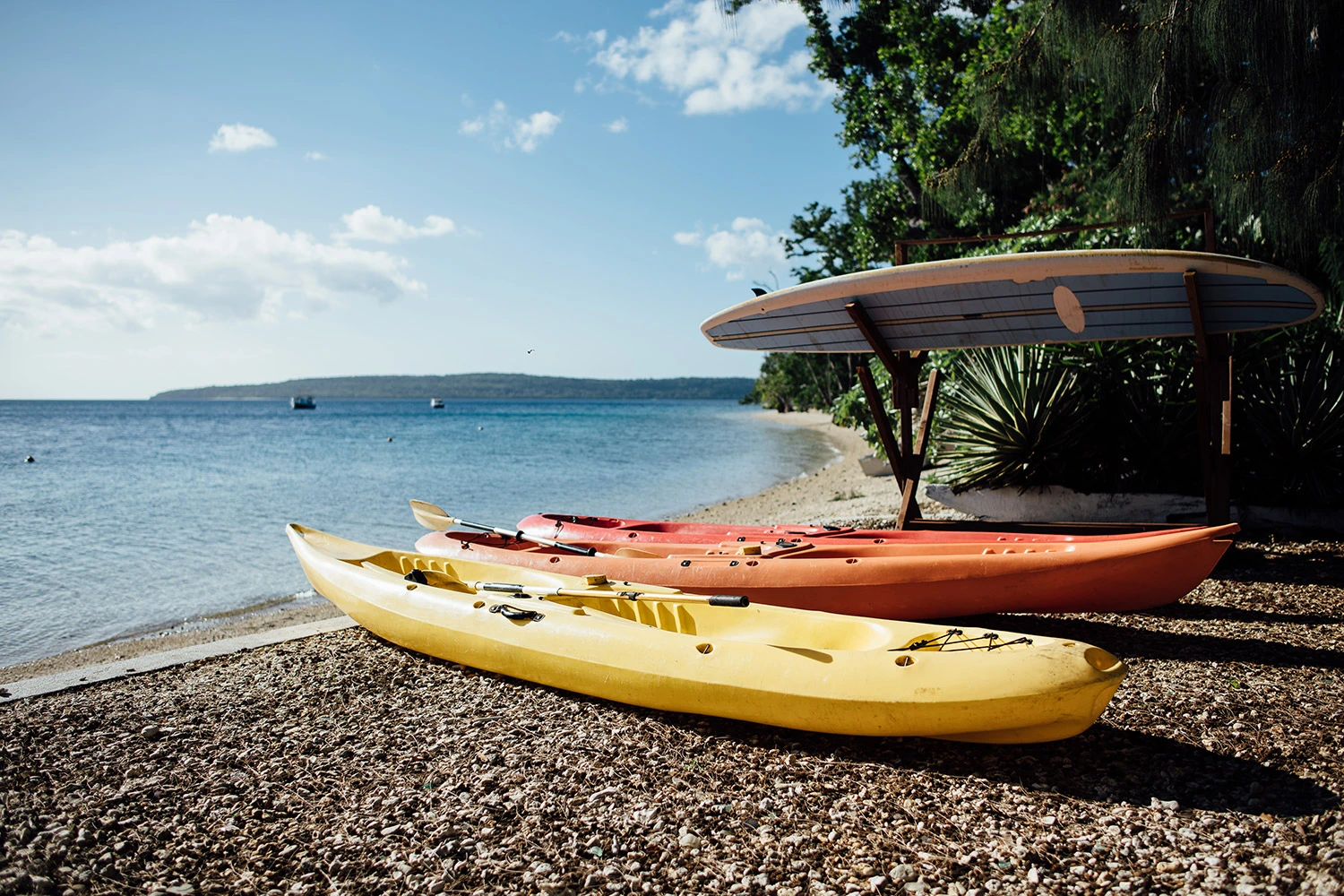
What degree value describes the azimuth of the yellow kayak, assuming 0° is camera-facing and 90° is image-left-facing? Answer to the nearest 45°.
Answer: approximately 135°

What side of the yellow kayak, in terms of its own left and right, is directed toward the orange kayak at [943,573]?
right

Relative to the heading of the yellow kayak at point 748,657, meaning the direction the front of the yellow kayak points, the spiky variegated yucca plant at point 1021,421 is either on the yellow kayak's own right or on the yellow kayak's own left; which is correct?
on the yellow kayak's own right

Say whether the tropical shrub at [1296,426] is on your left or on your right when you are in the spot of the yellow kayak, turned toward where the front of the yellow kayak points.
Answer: on your right
